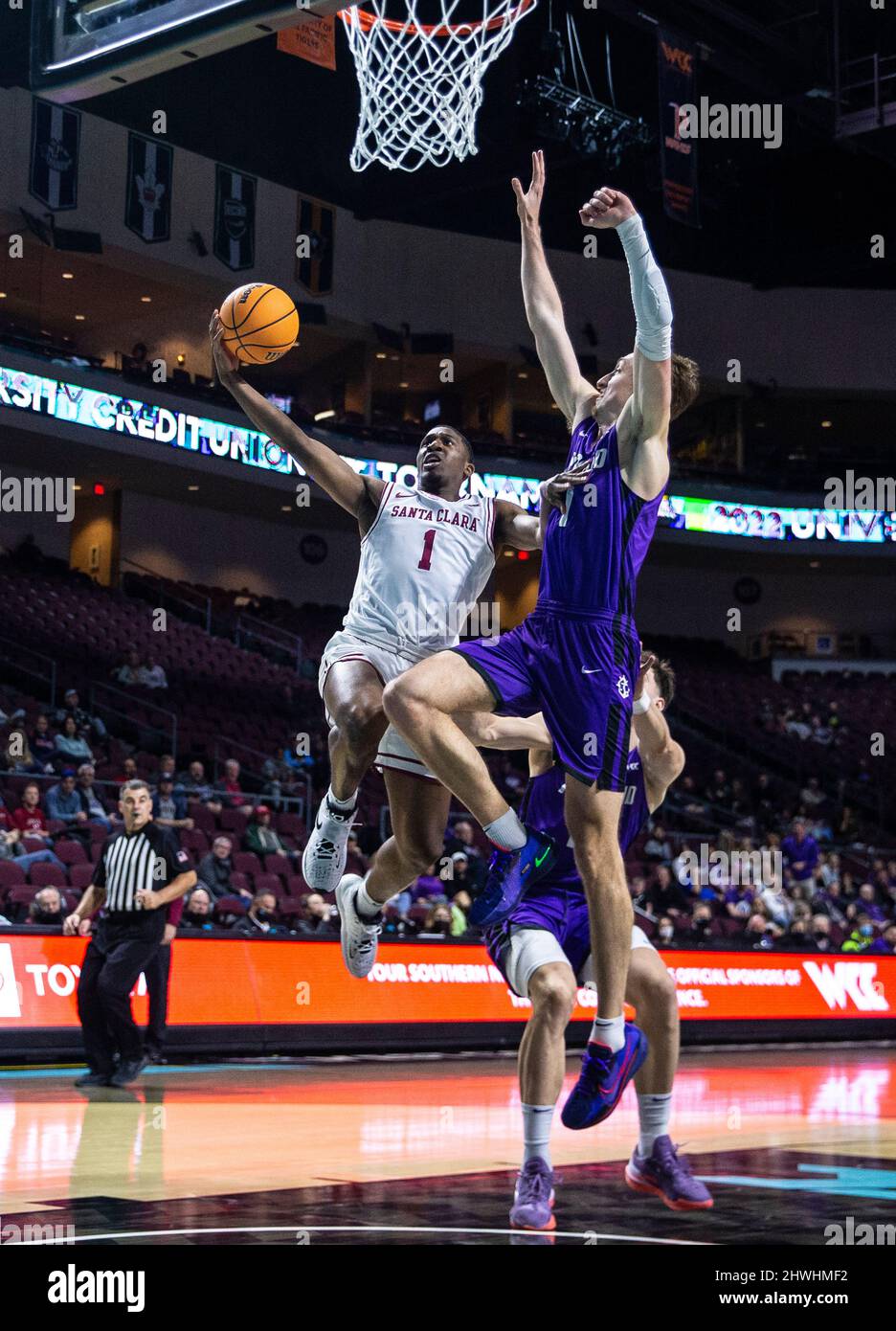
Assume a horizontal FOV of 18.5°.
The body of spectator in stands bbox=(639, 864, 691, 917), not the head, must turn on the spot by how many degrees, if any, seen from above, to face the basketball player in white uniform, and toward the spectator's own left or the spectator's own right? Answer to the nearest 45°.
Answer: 0° — they already face them

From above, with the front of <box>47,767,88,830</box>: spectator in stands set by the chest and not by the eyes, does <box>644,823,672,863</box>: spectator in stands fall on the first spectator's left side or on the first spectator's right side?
on the first spectator's left side

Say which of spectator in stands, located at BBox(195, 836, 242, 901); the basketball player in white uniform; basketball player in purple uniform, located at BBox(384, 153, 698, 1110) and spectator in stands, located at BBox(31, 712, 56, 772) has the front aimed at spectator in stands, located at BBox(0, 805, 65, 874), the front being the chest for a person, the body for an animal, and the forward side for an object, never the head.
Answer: spectator in stands, located at BBox(31, 712, 56, 772)

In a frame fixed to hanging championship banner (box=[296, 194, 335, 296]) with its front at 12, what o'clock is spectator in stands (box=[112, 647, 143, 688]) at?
The spectator in stands is roughly at 2 o'clock from the hanging championship banner.

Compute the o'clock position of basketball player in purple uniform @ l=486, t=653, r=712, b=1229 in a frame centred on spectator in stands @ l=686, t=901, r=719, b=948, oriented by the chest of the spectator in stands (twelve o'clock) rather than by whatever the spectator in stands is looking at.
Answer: The basketball player in purple uniform is roughly at 12 o'clock from the spectator in stands.

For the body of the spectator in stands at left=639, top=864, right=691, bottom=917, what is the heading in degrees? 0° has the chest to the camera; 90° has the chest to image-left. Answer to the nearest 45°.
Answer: approximately 0°

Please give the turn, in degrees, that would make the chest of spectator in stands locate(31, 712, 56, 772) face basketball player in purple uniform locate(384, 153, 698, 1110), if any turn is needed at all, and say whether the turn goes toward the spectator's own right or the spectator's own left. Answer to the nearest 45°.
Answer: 0° — they already face them
